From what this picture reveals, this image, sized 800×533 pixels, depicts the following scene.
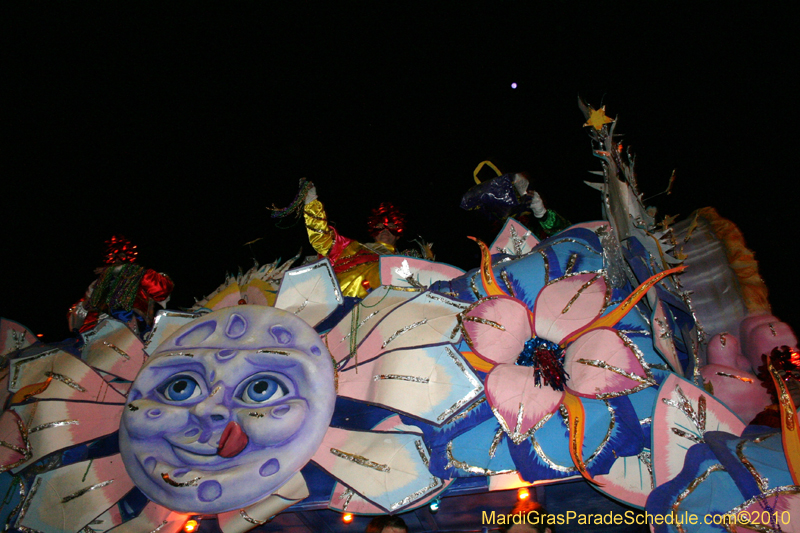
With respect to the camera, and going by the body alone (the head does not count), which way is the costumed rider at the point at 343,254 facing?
toward the camera

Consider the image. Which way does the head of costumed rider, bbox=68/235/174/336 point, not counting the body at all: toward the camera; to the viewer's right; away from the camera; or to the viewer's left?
toward the camera
